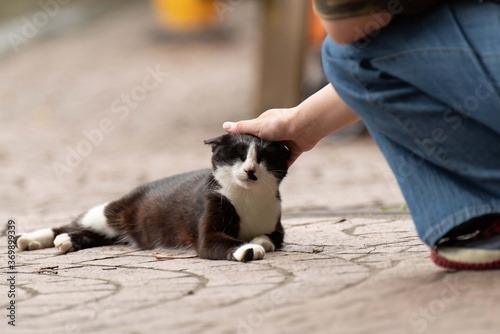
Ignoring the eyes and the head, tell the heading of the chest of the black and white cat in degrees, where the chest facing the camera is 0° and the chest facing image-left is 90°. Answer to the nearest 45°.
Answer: approximately 315°

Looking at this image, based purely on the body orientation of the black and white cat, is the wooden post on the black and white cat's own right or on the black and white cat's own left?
on the black and white cat's own left

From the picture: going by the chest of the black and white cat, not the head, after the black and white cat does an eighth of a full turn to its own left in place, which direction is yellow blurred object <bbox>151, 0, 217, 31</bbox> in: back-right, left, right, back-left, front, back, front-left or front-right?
left
